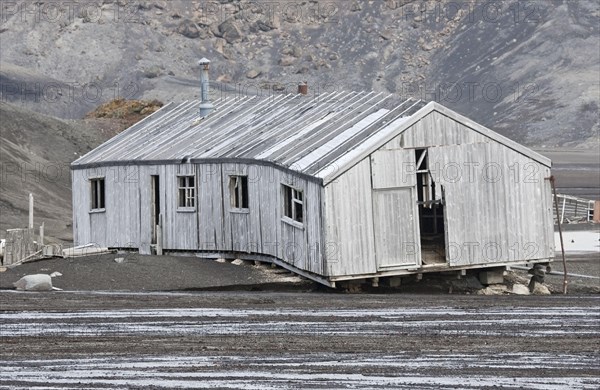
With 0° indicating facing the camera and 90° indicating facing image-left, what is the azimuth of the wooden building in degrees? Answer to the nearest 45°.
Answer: approximately 315°

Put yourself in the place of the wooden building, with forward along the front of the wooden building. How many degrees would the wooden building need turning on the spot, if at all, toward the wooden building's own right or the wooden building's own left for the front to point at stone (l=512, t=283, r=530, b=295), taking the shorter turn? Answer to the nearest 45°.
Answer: approximately 45° to the wooden building's own left
